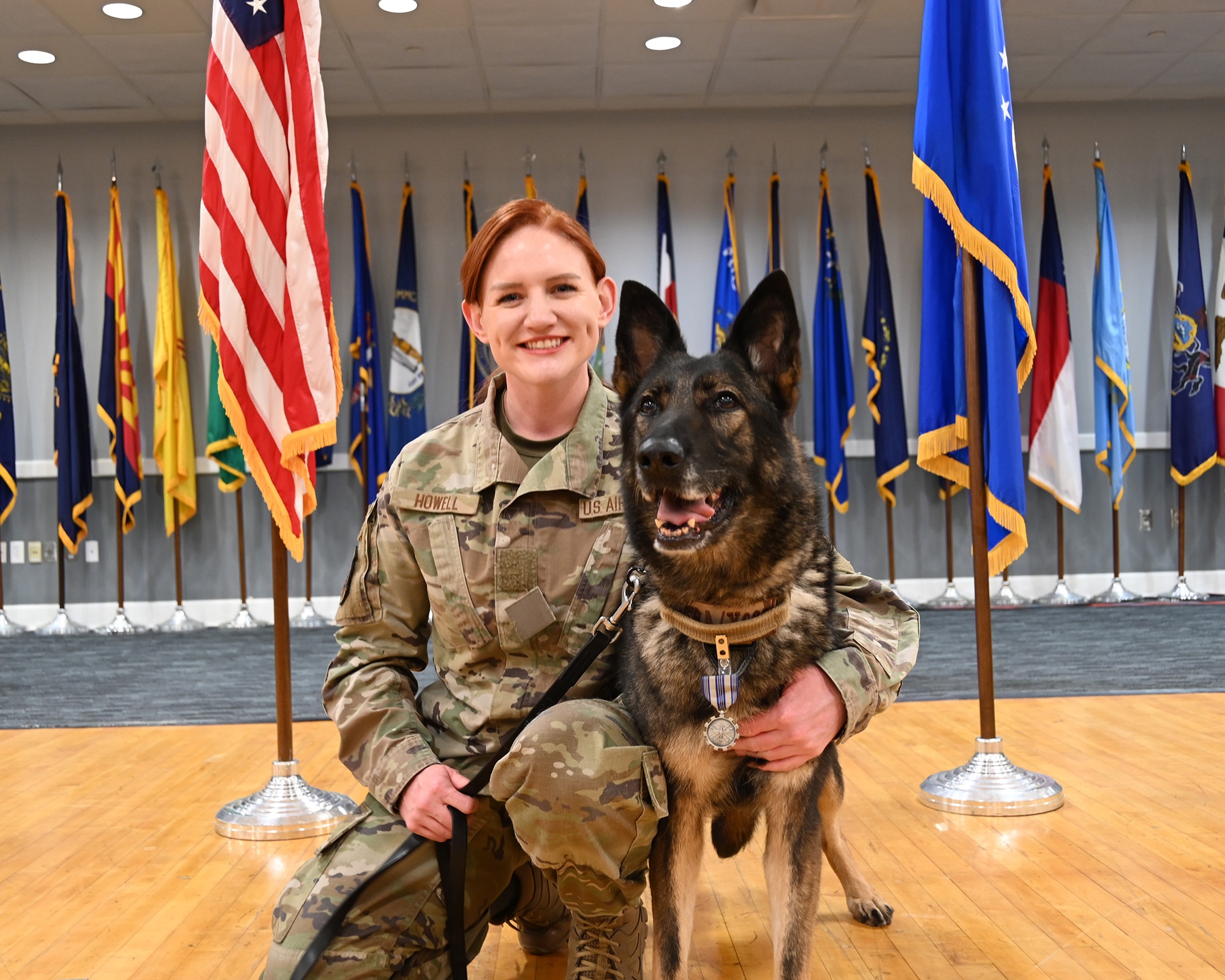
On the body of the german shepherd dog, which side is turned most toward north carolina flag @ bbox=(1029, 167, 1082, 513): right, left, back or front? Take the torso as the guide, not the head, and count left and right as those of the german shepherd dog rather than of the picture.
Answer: back

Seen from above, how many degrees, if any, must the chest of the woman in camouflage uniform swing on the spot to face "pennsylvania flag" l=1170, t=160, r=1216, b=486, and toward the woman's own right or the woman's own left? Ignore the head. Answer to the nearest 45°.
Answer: approximately 135° to the woman's own left

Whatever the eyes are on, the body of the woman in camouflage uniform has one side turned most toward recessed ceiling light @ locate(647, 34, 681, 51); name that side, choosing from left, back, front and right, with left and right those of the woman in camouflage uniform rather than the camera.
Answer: back

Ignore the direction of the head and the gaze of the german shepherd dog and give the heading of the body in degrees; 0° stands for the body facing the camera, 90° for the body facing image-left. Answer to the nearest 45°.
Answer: approximately 0°

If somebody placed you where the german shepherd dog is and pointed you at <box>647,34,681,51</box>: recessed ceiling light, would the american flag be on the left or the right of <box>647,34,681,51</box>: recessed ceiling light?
left

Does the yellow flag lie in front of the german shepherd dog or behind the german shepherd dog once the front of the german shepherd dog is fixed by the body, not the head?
behind
